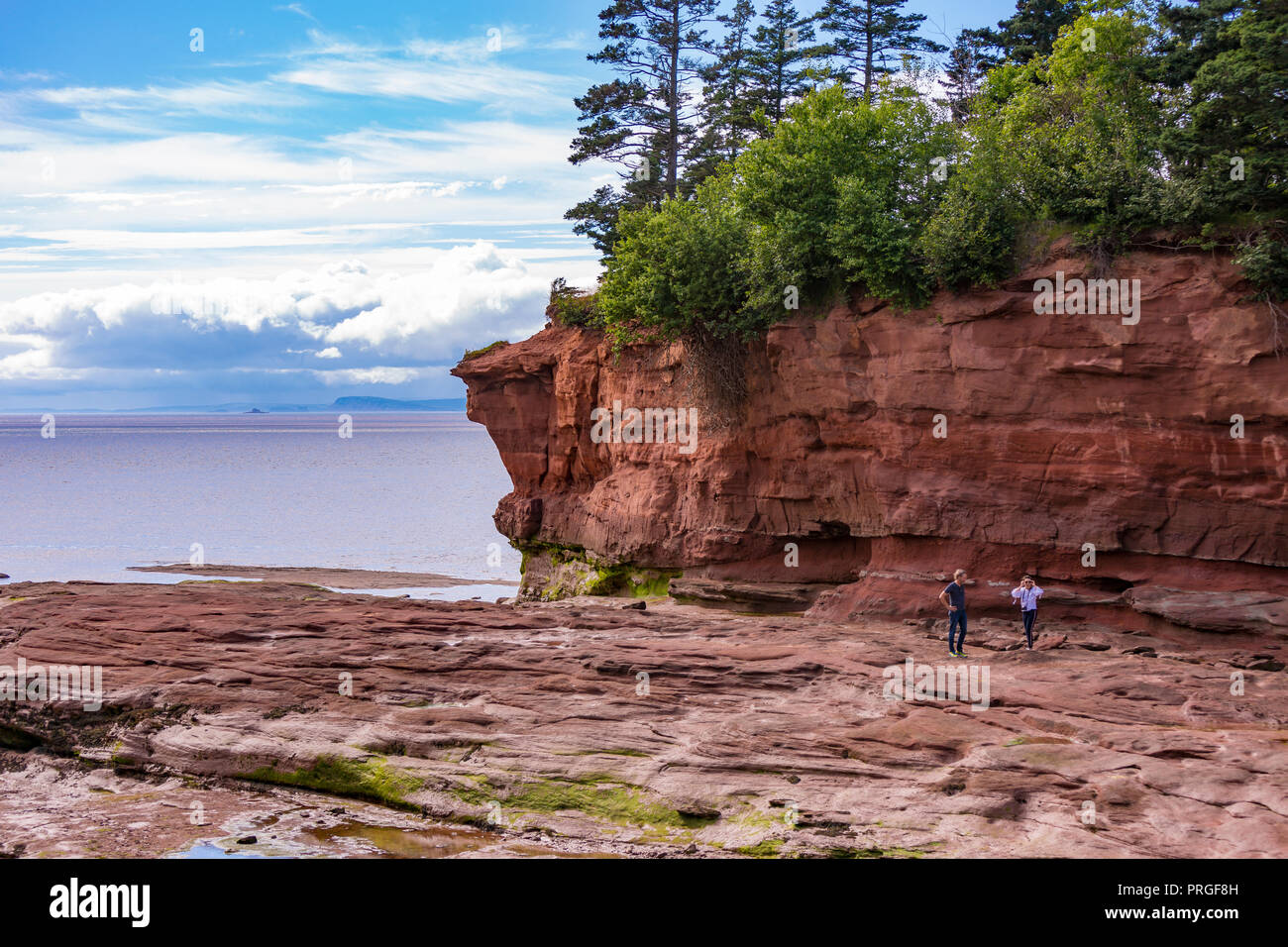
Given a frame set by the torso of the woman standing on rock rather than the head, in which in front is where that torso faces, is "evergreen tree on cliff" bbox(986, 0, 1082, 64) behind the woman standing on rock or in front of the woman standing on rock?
behind

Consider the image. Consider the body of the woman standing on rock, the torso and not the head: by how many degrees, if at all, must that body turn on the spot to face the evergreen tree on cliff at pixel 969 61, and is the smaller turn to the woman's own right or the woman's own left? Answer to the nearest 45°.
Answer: approximately 180°

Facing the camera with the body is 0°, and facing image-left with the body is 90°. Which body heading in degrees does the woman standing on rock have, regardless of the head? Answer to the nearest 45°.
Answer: approximately 0°

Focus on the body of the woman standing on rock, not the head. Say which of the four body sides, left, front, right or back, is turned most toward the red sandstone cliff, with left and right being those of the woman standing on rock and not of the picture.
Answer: back

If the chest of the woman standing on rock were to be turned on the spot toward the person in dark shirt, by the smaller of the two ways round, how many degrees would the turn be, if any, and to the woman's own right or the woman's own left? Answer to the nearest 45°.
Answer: approximately 45° to the woman's own right

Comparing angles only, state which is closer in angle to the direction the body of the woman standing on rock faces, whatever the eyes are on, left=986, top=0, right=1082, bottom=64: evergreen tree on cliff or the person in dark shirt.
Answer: the person in dark shirt

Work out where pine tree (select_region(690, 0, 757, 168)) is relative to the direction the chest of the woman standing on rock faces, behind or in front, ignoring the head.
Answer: behind
